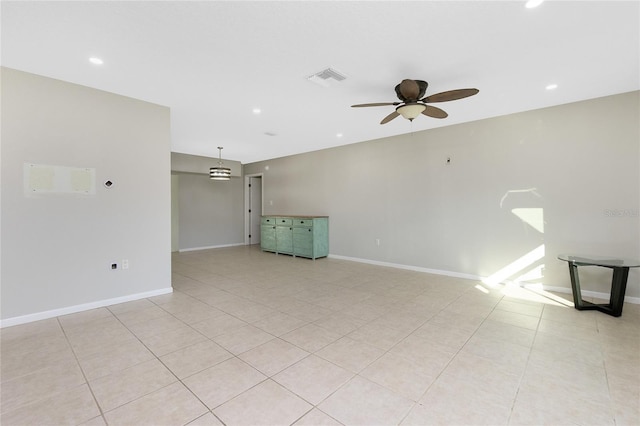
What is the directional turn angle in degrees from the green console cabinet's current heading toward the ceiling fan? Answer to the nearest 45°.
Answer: approximately 45° to its left

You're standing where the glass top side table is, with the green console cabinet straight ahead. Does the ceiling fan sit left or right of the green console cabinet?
left

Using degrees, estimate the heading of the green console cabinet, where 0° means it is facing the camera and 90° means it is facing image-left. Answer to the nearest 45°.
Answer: approximately 45°

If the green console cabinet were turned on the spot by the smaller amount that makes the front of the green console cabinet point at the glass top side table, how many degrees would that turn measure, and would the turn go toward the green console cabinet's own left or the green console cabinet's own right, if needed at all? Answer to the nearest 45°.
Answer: approximately 90° to the green console cabinet's own left
